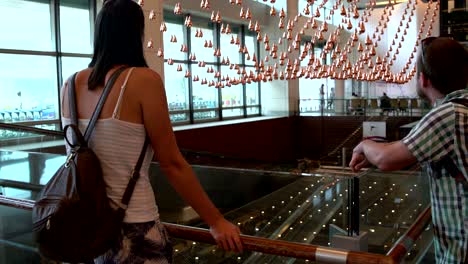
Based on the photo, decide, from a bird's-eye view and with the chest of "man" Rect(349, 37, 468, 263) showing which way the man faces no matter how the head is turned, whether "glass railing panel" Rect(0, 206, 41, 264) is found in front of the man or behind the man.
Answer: in front

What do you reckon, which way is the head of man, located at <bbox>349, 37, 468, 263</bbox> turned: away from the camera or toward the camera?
away from the camera

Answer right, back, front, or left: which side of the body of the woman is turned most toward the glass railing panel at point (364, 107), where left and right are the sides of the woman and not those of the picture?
front

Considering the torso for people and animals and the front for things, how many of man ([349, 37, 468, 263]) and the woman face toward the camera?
0

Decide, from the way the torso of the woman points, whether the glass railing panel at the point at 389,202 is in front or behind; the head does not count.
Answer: in front

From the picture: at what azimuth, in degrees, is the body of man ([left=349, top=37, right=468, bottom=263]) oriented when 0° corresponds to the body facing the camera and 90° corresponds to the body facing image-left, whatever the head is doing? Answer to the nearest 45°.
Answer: approximately 135°

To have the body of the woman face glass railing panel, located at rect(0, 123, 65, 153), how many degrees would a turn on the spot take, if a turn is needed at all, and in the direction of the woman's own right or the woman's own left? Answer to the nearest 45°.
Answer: approximately 45° to the woman's own left

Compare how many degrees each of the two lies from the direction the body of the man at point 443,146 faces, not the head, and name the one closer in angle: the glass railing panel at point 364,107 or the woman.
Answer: the glass railing panel

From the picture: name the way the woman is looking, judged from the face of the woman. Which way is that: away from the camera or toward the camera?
away from the camera

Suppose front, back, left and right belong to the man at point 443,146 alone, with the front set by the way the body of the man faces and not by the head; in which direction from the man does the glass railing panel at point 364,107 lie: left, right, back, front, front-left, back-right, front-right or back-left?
front-right

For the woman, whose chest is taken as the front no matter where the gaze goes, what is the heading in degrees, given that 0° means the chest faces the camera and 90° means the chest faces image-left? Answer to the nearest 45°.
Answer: approximately 225°
